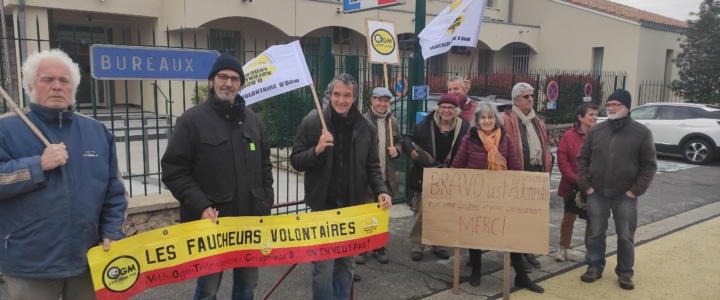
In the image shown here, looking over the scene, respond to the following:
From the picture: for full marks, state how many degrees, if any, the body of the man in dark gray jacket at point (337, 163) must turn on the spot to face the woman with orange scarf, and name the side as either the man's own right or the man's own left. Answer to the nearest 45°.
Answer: approximately 135° to the man's own left

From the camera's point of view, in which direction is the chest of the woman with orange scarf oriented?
toward the camera

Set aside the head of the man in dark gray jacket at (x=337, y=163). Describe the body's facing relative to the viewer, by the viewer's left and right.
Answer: facing the viewer

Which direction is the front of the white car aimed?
to the viewer's left

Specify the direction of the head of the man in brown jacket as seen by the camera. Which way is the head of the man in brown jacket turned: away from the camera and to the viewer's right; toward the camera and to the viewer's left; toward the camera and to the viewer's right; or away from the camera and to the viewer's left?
toward the camera and to the viewer's left

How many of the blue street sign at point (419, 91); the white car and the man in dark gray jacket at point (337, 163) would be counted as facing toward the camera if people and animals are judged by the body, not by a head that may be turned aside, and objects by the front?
2

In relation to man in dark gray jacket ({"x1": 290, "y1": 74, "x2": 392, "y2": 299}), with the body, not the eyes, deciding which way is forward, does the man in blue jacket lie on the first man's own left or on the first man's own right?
on the first man's own right

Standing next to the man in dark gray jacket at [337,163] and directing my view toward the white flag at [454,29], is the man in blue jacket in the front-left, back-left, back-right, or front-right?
back-left

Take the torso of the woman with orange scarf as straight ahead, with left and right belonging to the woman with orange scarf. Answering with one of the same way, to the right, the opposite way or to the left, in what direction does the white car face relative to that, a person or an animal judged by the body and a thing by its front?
to the right
